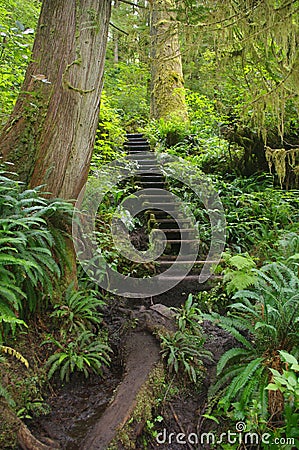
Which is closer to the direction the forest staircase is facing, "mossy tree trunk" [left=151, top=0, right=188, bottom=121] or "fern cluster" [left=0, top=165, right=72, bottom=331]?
the fern cluster

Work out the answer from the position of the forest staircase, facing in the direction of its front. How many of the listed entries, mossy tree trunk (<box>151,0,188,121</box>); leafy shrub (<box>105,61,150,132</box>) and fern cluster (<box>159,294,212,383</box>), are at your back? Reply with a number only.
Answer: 2

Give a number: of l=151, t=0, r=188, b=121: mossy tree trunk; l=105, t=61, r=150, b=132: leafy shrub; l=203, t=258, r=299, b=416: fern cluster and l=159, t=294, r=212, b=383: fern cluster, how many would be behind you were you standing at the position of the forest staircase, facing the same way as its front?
2

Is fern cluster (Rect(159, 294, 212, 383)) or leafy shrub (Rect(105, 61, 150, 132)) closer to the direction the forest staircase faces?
the fern cluster

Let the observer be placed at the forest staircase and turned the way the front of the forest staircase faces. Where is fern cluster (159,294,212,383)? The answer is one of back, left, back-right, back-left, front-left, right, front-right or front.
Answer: front

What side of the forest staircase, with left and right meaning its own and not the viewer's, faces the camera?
front

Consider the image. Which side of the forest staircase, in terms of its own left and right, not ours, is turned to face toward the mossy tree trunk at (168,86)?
back

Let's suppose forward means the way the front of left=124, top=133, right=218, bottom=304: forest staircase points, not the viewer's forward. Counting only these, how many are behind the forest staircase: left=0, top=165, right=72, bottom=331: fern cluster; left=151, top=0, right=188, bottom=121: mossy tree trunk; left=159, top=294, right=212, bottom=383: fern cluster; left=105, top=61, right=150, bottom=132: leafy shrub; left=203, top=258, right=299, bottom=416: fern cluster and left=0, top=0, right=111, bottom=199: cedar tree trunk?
2

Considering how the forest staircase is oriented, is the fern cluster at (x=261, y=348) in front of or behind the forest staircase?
in front

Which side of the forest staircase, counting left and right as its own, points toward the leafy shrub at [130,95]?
back
